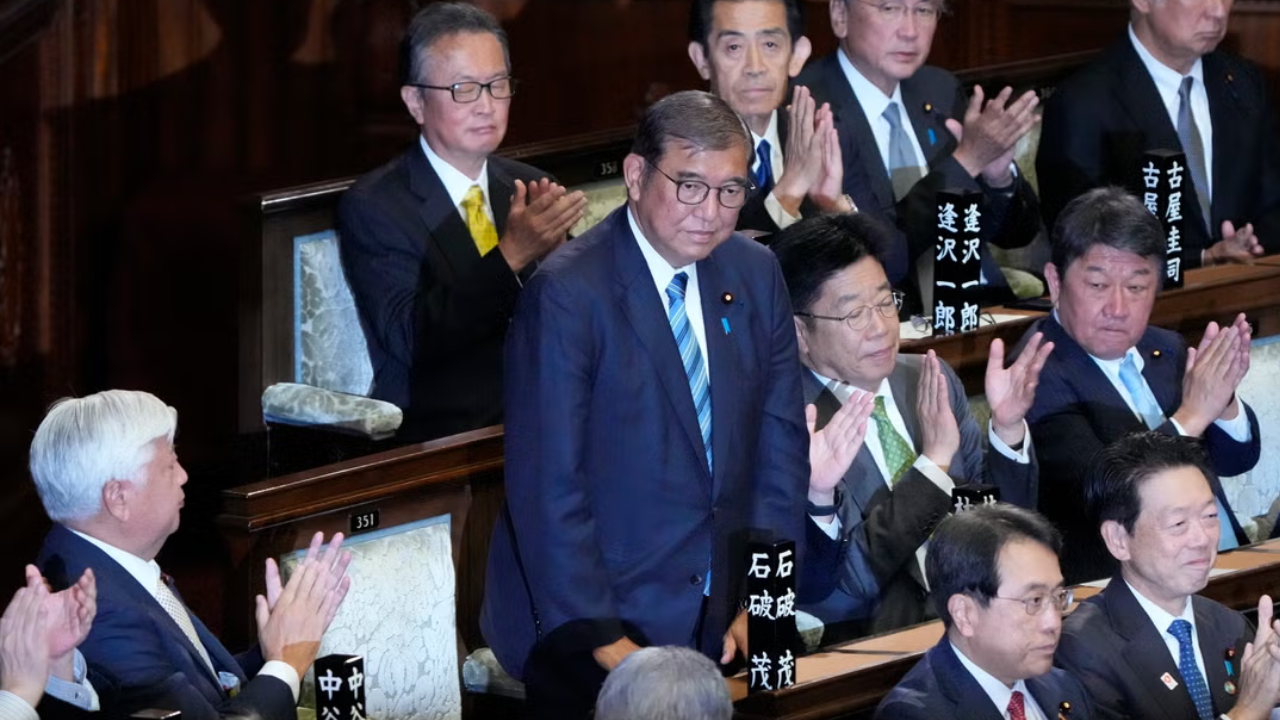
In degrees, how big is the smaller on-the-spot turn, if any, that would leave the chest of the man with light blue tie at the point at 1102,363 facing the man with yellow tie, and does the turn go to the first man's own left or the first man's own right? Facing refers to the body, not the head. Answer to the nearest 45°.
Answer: approximately 135° to the first man's own right

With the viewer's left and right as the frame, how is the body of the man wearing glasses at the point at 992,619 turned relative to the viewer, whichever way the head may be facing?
facing the viewer and to the right of the viewer

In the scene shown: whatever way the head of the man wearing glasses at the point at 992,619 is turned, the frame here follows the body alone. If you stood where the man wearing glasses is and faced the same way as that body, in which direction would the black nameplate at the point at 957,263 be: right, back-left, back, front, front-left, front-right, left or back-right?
back-left

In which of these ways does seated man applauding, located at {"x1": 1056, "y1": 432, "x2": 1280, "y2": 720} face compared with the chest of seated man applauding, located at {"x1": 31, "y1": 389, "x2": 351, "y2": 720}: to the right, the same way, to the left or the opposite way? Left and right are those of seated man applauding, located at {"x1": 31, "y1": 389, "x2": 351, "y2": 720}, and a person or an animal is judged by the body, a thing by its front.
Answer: to the right

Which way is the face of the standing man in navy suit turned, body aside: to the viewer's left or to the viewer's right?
to the viewer's right

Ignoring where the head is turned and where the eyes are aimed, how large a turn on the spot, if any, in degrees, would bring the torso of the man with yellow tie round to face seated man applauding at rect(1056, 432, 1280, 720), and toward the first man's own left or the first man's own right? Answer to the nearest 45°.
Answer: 0° — they already face them

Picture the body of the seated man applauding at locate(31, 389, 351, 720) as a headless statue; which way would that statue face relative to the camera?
to the viewer's right
